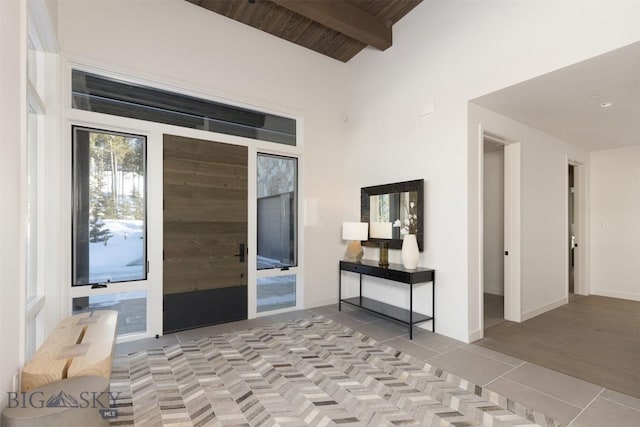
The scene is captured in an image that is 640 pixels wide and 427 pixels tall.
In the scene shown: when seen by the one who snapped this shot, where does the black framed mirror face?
facing the viewer and to the left of the viewer

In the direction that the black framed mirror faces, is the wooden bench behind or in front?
in front

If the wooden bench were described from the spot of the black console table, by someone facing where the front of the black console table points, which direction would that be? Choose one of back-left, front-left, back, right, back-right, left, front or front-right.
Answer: front

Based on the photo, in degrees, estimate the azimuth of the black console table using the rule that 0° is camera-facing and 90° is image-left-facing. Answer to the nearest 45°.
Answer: approximately 45°

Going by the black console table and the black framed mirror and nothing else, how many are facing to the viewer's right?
0

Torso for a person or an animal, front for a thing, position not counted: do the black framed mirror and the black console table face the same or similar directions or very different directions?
same or similar directions
